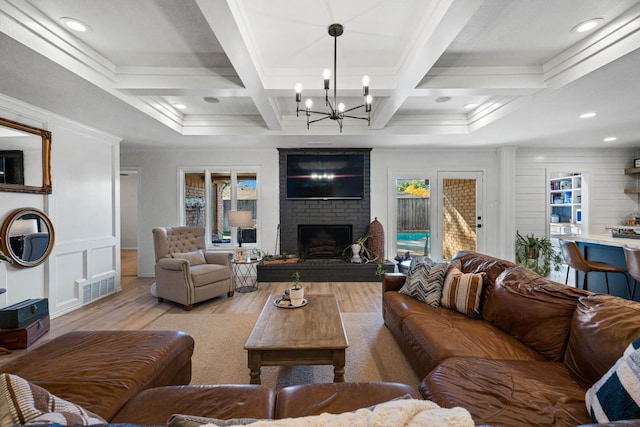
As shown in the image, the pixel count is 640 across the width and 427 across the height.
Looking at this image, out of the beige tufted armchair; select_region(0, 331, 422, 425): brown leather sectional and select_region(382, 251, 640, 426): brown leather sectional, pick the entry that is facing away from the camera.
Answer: select_region(0, 331, 422, 425): brown leather sectional

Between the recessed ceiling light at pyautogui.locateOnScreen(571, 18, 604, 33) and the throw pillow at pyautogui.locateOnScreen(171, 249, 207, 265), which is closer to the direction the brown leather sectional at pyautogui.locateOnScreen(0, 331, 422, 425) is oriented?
the throw pillow

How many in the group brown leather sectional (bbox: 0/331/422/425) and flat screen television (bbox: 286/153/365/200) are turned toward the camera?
1

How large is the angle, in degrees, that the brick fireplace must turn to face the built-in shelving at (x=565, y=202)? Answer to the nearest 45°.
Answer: approximately 90° to its left

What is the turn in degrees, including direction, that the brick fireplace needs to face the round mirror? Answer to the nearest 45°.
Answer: approximately 45° to its right

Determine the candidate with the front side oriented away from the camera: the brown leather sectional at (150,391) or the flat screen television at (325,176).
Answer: the brown leather sectional

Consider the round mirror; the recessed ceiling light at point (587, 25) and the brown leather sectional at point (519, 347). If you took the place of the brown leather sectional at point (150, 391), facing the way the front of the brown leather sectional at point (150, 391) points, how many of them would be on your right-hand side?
2

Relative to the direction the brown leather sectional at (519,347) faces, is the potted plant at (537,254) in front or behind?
behind

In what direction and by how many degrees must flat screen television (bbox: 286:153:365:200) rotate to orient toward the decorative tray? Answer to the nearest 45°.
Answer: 0° — it already faces it

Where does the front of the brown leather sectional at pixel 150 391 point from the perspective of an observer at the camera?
facing away from the viewer

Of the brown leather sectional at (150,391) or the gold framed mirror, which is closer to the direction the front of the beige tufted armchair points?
the brown leather sectional

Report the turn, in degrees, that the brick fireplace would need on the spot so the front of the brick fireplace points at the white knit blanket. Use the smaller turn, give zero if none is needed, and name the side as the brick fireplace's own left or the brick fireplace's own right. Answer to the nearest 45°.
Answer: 0° — it already faces it

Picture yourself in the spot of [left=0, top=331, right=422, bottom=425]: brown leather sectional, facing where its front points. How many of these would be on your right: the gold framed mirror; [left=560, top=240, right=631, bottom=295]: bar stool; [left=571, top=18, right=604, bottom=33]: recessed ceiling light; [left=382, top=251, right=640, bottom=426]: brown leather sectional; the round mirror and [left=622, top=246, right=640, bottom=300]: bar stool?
4

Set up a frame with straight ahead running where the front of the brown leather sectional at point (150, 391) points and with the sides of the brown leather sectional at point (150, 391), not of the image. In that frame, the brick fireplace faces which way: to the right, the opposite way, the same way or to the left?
the opposite way

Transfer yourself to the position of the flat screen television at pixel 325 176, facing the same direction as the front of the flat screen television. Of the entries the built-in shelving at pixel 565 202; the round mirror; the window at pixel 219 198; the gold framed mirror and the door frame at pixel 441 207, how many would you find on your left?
2

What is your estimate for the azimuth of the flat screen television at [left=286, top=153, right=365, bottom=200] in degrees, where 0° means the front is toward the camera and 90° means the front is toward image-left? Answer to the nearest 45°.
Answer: approximately 0°
